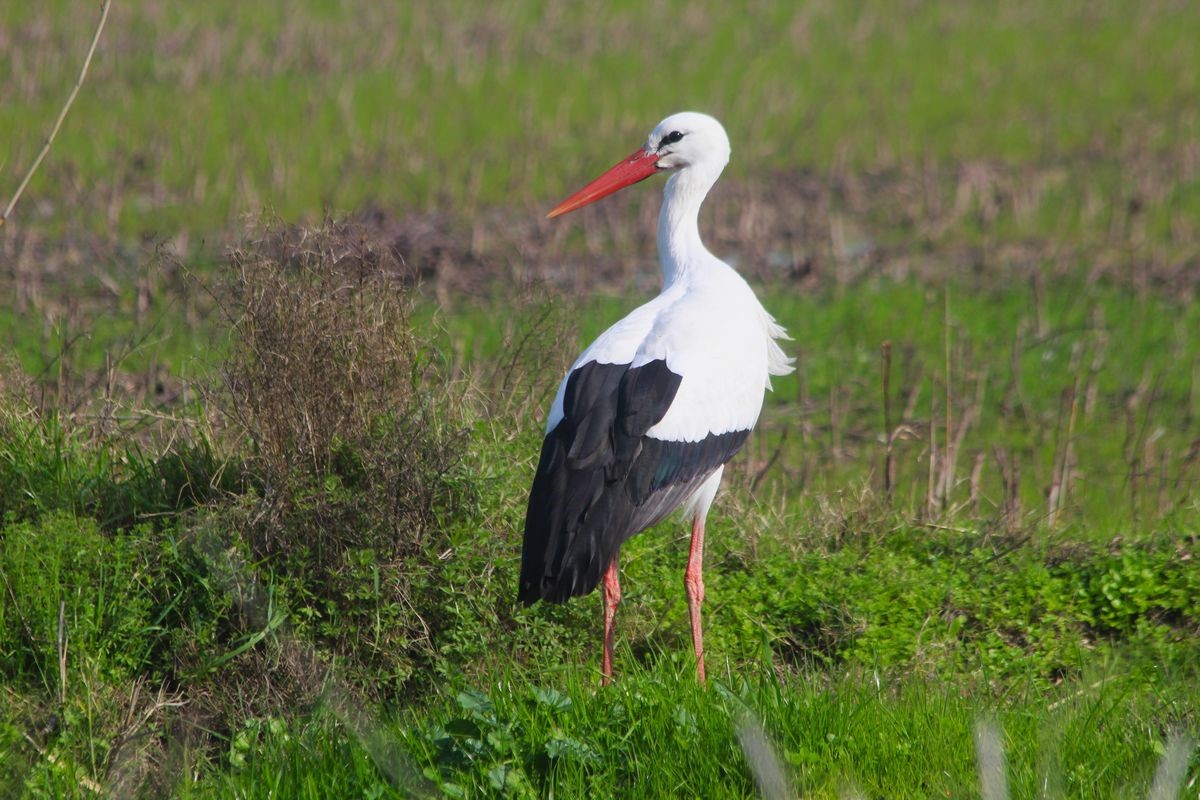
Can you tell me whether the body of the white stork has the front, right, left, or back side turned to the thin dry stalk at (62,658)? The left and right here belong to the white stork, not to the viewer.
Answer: back

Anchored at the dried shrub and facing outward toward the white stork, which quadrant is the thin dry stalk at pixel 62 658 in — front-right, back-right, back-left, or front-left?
back-right

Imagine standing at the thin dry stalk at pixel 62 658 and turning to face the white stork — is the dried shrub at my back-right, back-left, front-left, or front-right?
front-left

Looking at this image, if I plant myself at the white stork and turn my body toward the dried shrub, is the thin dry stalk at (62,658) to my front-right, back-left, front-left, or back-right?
front-left

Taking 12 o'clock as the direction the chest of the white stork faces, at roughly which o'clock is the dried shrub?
The dried shrub is roughly at 8 o'clock from the white stork.

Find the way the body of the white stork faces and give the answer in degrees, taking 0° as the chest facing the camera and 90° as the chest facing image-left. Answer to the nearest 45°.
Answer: approximately 225°
